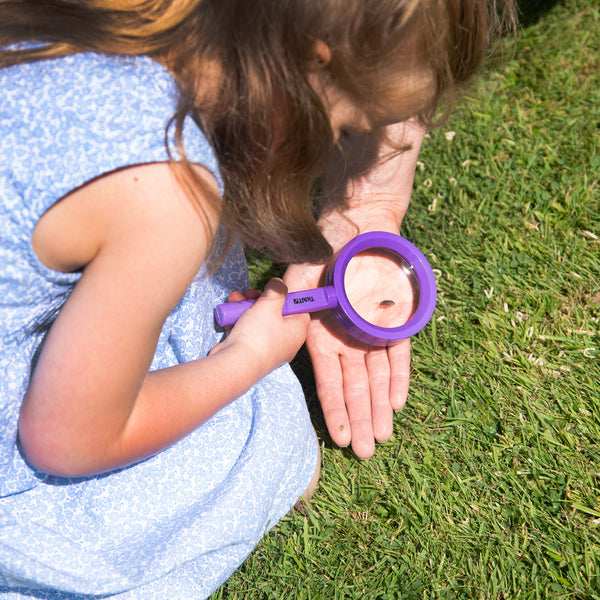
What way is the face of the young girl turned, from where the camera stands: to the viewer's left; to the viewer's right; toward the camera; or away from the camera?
to the viewer's right

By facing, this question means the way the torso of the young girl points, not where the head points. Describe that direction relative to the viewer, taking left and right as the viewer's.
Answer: facing to the right of the viewer
